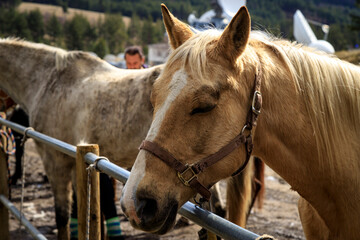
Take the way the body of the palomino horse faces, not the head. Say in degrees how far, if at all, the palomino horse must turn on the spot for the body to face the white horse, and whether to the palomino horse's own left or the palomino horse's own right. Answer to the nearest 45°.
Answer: approximately 90° to the palomino horse's own right

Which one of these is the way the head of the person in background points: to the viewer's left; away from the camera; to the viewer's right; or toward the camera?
toward the camera

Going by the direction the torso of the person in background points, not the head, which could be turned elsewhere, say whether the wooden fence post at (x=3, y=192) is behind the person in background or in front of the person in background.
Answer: in front

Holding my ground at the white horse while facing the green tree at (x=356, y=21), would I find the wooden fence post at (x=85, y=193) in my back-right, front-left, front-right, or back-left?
back-right

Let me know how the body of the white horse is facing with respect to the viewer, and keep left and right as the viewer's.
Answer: facing to the left of the viewer

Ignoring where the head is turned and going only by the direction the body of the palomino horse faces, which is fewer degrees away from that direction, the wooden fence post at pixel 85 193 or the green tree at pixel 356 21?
the wooden fence post

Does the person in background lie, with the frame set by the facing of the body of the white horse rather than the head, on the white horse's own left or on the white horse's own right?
on the white horse's own right

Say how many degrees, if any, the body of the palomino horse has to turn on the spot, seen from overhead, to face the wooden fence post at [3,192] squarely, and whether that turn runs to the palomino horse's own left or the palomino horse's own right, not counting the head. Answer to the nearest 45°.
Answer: approximately 90° to the palomino horse's own right
